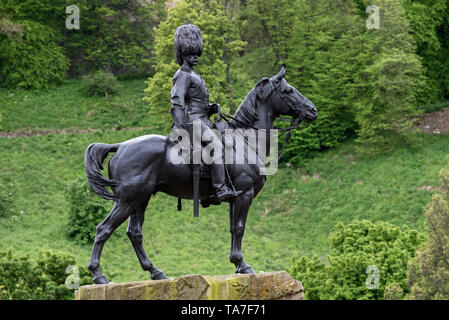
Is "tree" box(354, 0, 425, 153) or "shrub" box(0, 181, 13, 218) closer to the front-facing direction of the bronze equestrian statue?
the tree

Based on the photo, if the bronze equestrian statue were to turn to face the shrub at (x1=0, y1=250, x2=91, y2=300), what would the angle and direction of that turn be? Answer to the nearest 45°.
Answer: approximately 135° to its left

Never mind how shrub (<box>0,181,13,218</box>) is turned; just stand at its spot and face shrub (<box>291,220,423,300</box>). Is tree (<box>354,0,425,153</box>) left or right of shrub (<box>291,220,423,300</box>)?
left

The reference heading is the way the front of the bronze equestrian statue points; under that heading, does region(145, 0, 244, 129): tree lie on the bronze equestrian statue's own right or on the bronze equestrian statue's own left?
on the bronze equestrian statue's own left

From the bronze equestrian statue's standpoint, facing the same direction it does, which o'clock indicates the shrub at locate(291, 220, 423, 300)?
The shrub is roughly at 10 o'clock from the bronze equestrian statue.

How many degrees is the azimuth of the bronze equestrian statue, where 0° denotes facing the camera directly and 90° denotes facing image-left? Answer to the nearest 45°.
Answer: approximately 270°

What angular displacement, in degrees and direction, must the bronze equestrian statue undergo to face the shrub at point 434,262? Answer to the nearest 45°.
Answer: approximately 45° to its left

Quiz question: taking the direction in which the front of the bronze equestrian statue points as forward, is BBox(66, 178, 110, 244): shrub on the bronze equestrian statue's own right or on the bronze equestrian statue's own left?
on the bronze equestrian statue's own left
